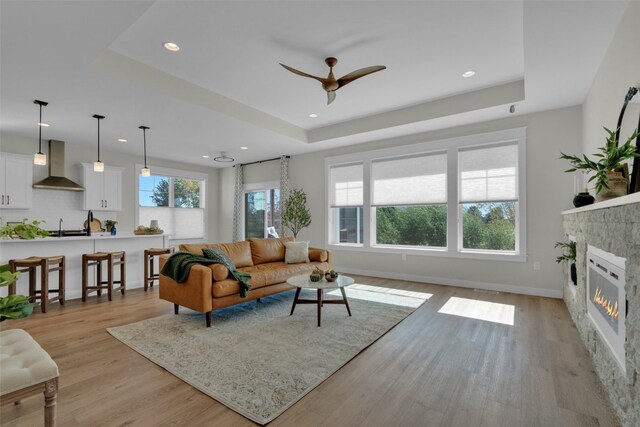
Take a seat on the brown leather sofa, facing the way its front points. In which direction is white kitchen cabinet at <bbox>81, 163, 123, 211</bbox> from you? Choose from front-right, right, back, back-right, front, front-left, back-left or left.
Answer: back

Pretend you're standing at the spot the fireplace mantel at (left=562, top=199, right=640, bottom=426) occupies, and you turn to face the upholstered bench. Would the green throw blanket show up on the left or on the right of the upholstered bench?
right

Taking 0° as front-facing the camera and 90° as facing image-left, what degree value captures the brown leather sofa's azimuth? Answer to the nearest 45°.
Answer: approximately 315°

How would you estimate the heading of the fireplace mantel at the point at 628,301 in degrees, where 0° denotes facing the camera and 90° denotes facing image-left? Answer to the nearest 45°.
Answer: approximately 90°

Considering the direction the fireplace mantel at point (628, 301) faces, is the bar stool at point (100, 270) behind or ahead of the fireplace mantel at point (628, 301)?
ahead

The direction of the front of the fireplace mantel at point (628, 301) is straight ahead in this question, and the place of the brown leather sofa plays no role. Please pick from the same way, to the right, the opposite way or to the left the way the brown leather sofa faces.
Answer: the opposite way

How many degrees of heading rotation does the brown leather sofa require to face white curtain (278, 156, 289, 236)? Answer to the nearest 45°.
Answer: approximately 135° to its left

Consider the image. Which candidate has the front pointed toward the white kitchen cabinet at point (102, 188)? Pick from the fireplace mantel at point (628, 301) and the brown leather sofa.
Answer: the fireplace mantel

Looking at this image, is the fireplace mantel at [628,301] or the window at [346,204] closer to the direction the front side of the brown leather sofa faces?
the fireplace mantel

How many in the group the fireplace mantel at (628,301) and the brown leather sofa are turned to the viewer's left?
1

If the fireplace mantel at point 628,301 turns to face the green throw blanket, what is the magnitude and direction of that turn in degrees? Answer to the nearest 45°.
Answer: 0° — it already faces it

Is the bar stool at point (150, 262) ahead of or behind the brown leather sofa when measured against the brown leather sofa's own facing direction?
behind

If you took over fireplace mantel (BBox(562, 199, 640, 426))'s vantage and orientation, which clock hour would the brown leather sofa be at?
The brown leather sofa is roughly at 12 o'clock from the fireplace mantel.

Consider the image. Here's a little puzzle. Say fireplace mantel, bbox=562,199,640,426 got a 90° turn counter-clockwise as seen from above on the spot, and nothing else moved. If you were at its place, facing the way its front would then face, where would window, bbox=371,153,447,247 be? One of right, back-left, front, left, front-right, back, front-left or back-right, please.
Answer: back-right

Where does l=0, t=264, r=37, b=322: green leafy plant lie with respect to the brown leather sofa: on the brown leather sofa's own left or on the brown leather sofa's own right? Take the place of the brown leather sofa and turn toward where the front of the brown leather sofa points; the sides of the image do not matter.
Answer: on the brown leather sofa's own right
